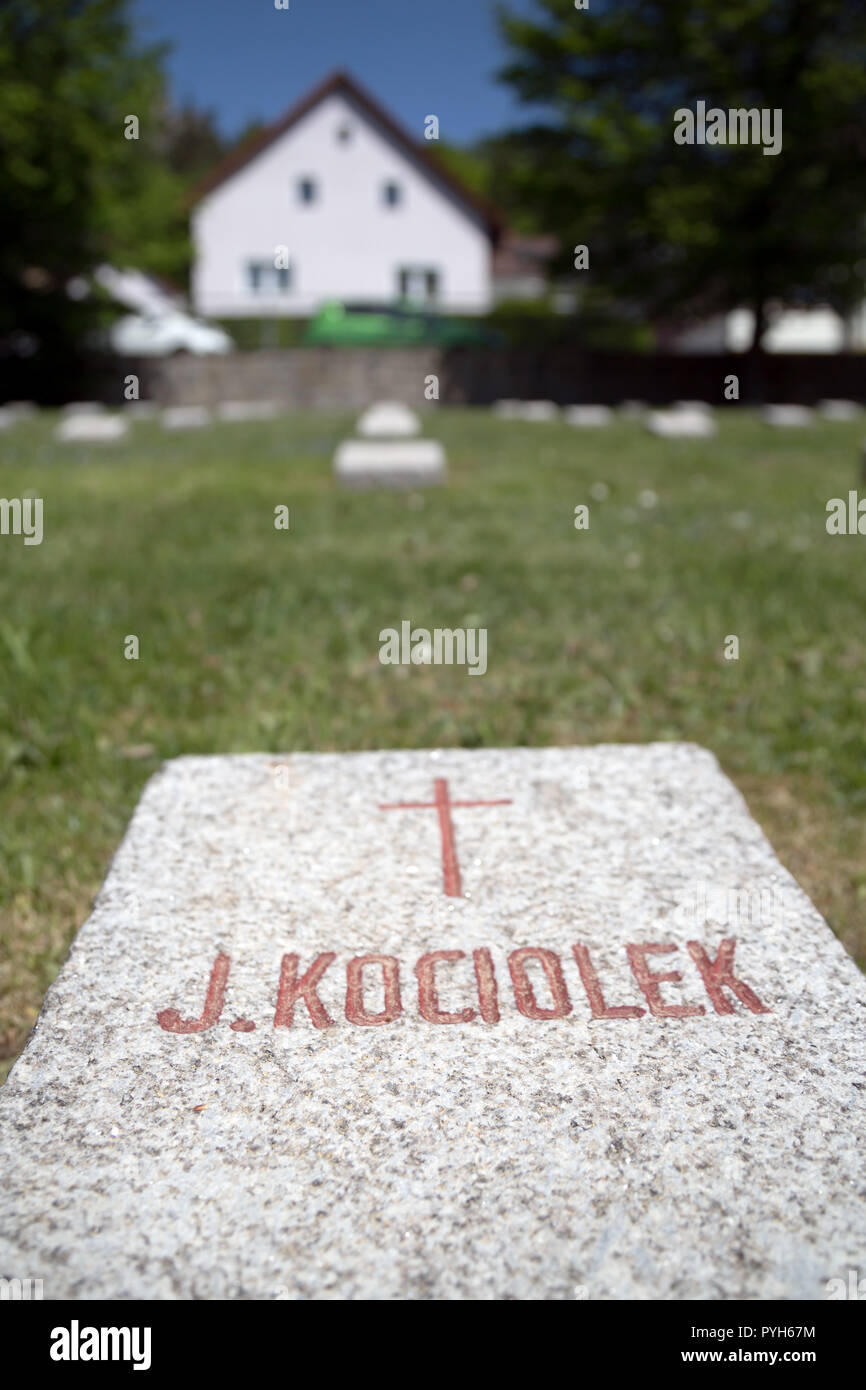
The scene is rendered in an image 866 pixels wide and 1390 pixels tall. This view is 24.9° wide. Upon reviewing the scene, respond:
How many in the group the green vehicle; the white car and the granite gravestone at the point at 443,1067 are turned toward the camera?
1

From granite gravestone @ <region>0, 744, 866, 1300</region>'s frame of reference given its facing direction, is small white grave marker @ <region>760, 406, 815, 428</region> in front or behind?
behind

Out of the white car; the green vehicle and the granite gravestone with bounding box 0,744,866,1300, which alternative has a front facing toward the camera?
the granite gravestone
